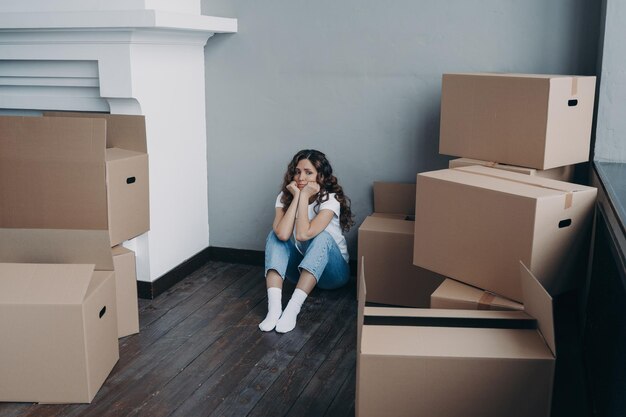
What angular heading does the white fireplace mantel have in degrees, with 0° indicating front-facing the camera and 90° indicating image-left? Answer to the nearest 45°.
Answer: approximately 45°

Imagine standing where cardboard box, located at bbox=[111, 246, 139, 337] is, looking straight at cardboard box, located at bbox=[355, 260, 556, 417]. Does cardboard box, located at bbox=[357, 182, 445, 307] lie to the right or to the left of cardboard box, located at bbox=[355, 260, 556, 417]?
left

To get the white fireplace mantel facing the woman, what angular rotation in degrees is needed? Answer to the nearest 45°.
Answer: approximately 135° to its left

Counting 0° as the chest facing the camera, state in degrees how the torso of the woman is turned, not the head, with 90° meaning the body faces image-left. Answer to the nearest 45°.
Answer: approximately 45°

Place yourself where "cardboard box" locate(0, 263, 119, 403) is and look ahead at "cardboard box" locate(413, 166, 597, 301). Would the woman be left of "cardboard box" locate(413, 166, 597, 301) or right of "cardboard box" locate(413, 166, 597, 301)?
left

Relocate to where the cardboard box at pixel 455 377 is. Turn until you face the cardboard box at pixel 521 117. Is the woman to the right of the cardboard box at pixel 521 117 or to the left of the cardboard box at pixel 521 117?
left
